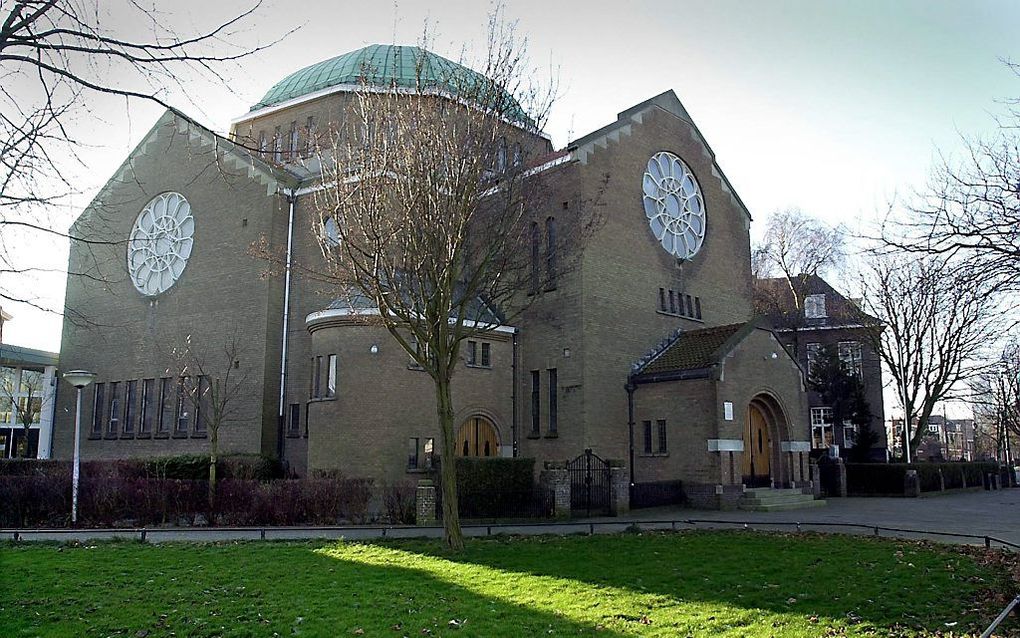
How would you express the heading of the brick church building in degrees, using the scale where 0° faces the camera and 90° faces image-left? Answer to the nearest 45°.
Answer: approximately 315°

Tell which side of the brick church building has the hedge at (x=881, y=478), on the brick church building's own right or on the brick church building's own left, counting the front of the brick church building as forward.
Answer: on the brick church building's own left

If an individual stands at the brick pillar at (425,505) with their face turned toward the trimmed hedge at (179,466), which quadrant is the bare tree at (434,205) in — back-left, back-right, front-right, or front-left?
back-left

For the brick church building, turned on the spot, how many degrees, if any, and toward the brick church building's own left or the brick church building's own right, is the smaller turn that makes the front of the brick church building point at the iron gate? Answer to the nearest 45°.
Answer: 0° — it already faces it

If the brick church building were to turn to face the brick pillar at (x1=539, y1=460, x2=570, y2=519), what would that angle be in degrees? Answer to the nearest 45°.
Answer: approximately 45° to its right

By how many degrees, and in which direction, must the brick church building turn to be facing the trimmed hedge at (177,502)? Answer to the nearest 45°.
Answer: approximately 90° to its right

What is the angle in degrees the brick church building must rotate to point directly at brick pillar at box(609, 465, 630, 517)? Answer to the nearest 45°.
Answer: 0° — it already faces it

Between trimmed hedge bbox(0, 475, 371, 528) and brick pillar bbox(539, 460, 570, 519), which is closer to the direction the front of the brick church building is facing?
the brick pillar

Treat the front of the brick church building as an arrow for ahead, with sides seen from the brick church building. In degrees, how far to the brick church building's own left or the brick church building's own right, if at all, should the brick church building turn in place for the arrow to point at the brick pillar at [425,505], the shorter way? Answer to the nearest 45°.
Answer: approximately 45° to the brick church building's own right

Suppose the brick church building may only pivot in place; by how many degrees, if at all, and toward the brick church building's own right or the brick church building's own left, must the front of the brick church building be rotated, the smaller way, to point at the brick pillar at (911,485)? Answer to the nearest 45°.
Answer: approximately 45° to the brick church building's own left
